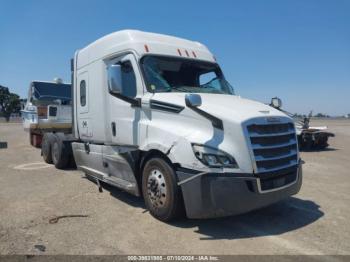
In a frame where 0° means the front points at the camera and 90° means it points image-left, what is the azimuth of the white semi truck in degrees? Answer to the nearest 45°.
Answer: approximately 315°

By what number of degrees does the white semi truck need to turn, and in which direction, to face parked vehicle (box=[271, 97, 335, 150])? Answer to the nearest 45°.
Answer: approximately 90° to its left

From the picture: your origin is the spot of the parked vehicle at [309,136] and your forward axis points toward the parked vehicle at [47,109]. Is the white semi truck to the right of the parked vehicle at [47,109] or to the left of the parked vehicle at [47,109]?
left

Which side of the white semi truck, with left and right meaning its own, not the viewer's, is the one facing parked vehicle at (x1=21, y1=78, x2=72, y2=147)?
back
